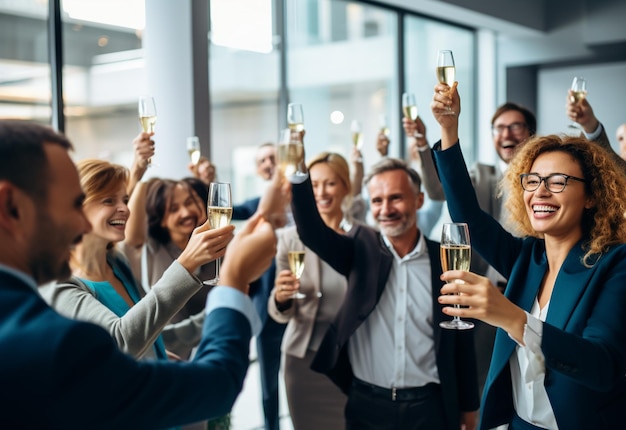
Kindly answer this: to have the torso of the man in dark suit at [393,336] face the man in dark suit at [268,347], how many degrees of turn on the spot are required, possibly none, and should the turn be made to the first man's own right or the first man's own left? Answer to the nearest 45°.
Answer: approximately 135° to the first man's own right

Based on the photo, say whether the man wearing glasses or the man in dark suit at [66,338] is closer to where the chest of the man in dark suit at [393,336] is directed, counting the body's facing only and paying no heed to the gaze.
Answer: the man in dark suit

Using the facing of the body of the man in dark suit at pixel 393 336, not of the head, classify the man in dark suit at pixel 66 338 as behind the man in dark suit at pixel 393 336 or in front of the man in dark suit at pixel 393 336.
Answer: in front

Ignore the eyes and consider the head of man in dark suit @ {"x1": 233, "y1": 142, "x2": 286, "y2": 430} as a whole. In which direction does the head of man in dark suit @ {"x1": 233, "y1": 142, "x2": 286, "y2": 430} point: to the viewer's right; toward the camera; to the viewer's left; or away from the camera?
toward the camera

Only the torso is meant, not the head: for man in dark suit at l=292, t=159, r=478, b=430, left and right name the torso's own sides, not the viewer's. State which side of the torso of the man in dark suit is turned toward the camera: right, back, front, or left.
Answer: front

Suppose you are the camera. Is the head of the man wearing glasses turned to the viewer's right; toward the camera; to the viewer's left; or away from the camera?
toward the camera

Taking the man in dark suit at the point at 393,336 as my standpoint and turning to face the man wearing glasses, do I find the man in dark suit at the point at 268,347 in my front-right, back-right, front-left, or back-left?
front-left

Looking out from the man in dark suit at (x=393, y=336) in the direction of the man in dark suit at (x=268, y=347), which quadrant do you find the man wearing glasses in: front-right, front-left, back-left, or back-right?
front-right

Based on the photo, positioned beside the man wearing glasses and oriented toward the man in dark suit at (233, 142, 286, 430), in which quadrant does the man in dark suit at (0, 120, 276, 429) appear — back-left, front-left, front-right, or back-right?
front-left

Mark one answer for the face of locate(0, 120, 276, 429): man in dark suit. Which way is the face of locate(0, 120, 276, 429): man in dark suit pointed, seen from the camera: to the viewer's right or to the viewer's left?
to the viewer's right

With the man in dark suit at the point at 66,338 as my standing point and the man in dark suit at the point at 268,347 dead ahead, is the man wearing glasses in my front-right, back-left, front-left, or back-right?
front-right
